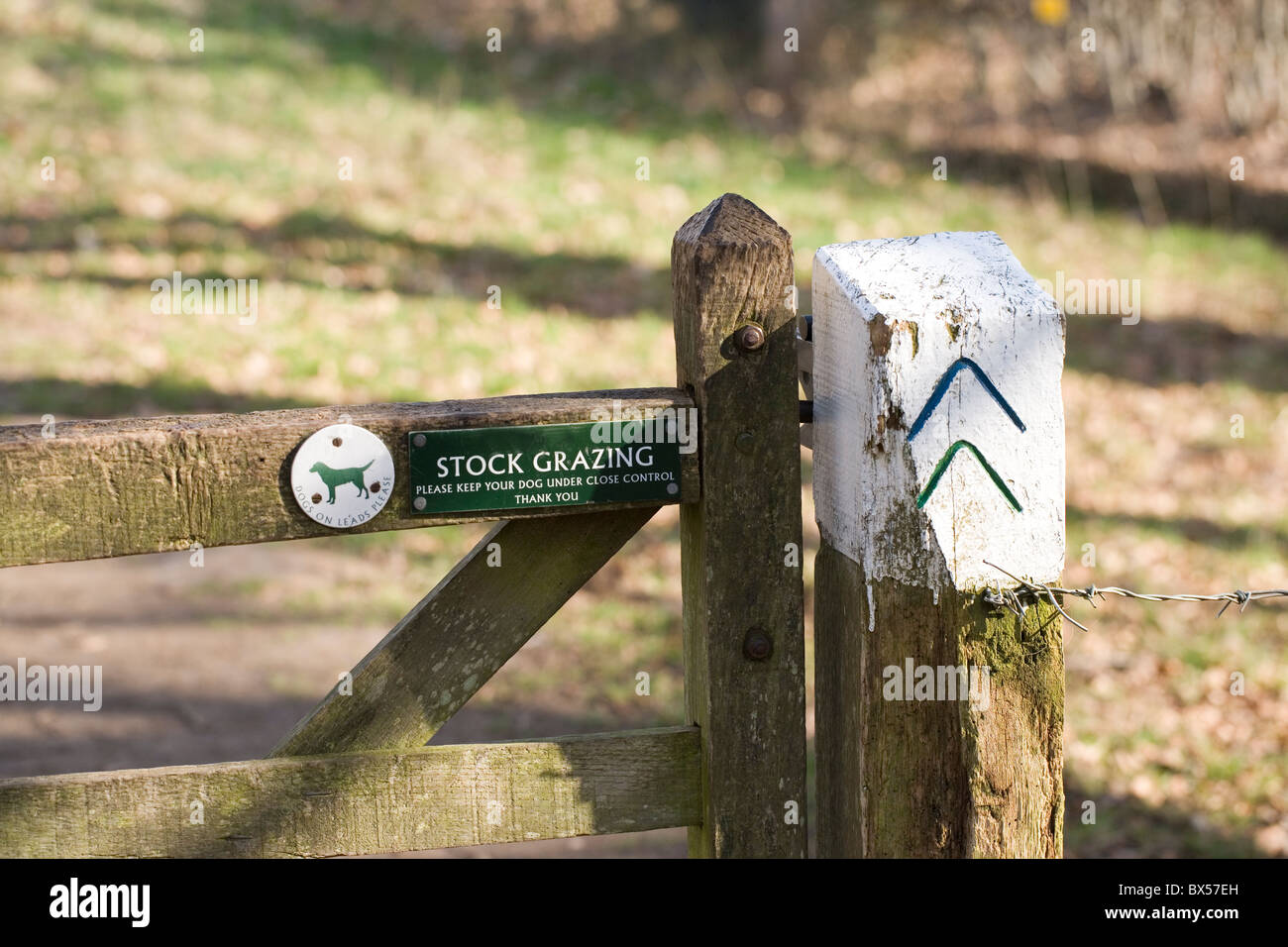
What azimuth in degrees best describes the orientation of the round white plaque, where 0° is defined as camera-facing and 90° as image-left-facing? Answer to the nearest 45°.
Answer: approximately 0°

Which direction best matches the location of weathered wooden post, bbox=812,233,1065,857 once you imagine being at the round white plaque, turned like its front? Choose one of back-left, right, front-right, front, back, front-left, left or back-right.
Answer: left

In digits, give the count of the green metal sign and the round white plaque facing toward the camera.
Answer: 2

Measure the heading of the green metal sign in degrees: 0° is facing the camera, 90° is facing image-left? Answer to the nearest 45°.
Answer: approximately 0°
